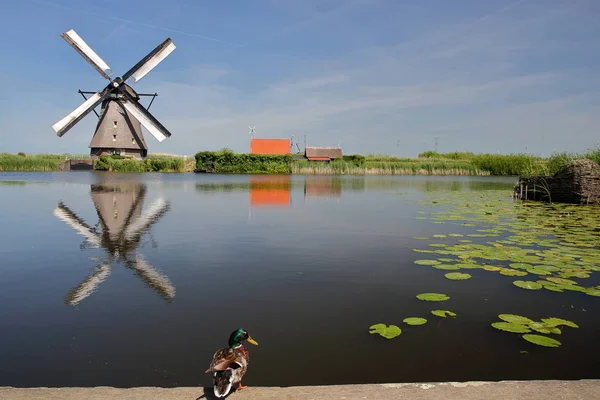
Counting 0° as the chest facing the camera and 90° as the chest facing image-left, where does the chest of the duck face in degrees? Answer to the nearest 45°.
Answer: approximately 225°

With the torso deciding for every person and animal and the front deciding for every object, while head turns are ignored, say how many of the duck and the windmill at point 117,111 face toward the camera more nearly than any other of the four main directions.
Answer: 1

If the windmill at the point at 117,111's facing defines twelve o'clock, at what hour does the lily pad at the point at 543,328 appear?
The lily pad is roughly at 12 o'clock from the windmill.

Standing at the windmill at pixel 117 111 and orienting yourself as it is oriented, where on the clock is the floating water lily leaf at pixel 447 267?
The floating water lily leaf is roughly at 12 o'clock from the windmill.

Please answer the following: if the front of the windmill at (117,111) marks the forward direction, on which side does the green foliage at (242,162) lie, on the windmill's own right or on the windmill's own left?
on the windmill's own left

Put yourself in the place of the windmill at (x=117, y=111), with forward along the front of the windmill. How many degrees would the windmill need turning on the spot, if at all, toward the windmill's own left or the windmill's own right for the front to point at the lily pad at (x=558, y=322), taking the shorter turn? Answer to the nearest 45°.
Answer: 0° — it already faces it
